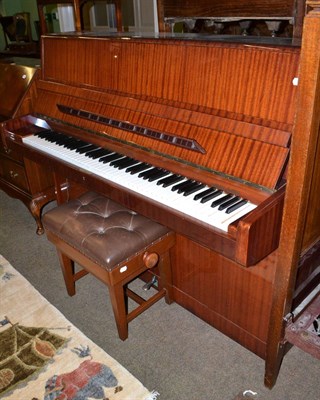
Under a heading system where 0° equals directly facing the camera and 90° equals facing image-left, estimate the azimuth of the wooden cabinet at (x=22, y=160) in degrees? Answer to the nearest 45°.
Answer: approximately 45°

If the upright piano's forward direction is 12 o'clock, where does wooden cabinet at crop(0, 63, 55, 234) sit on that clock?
The wooden cabinet is roughly at 3 o'clock from the upright piano.

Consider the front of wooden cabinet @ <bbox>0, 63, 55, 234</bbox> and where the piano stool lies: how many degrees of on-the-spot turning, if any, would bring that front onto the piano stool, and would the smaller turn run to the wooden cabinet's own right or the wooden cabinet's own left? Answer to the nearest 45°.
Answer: approximately 45° to the wooden cabinet's own left

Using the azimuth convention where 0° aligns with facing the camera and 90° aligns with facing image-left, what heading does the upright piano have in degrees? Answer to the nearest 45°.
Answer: approximately 45°

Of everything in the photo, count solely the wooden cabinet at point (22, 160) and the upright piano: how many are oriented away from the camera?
0

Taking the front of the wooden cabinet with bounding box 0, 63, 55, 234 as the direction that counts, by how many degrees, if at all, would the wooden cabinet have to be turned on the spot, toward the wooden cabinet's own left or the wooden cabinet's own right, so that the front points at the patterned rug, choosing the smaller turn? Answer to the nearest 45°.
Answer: approximately 45° to the wooden cabinet's own left
